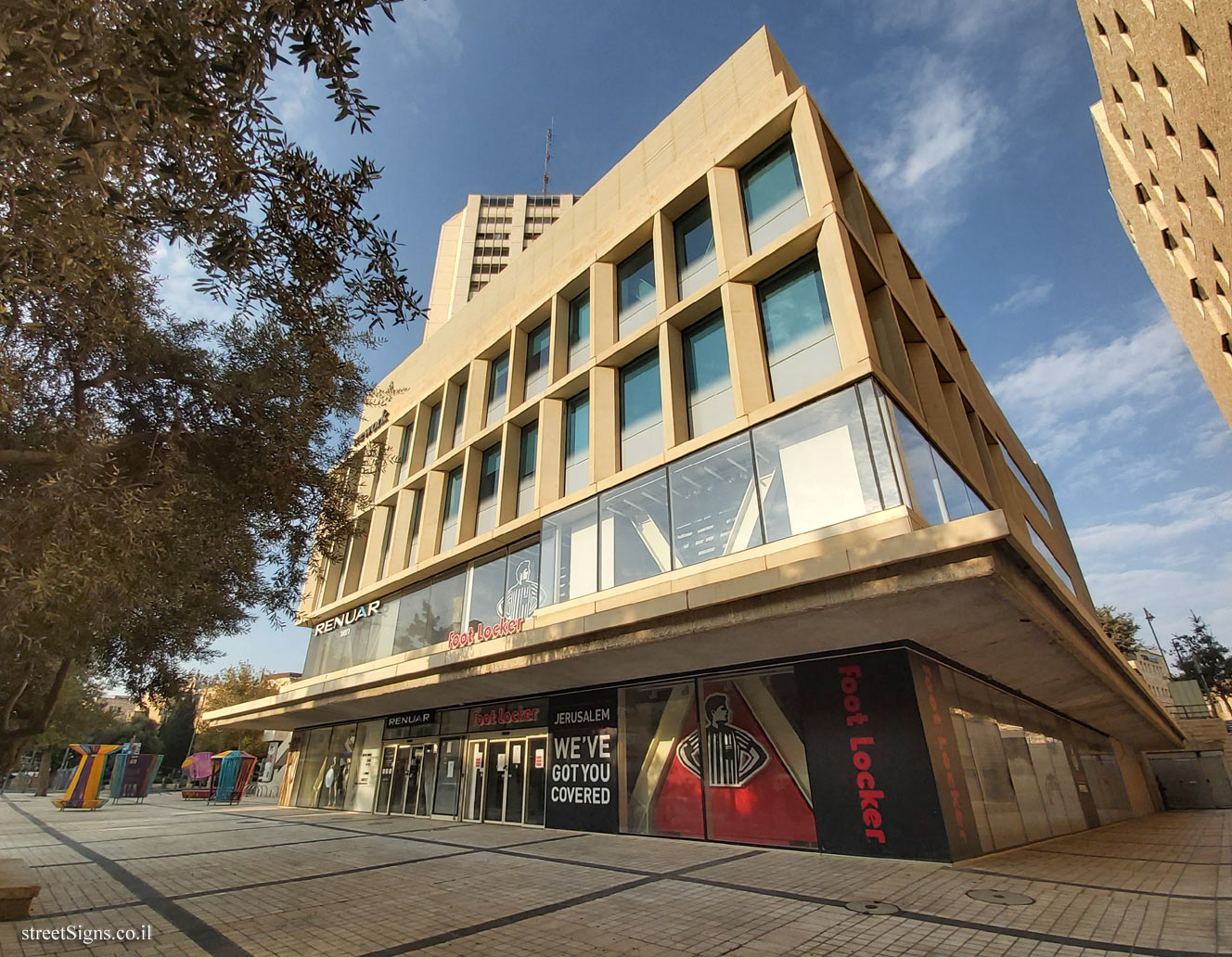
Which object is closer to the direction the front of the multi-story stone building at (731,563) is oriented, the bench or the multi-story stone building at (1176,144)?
the bench

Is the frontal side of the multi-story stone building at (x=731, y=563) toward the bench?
yes

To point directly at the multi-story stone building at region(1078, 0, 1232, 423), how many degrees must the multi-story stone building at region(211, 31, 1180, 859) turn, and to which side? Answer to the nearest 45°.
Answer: approximately 135° to its left

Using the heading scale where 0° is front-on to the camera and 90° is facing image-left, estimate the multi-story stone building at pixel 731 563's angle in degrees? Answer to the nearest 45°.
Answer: approximately 45°
